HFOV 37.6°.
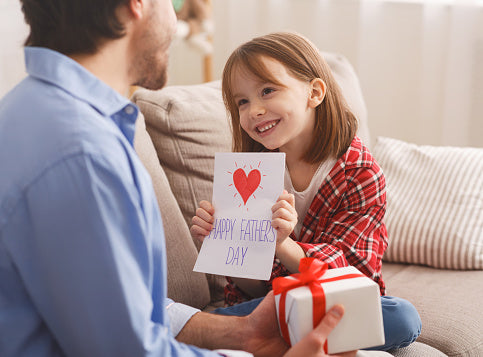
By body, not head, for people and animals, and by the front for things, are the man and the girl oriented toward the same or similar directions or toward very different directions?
very different directions

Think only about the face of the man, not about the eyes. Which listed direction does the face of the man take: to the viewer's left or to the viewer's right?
to the viewer's right

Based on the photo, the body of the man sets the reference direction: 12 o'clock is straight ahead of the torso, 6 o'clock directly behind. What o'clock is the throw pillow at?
The throw pillow is roughly at 12 o'clock from the man.

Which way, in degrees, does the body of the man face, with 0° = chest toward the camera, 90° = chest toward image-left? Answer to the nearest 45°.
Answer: approximately 225°
